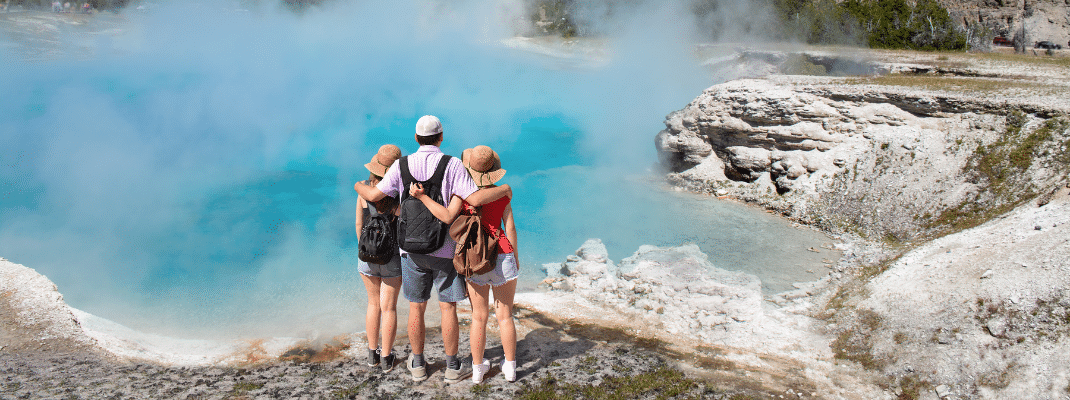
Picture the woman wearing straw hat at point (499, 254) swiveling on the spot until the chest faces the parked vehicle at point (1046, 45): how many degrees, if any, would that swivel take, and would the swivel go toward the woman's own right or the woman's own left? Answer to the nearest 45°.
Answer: approximately 45° to the woman's own right

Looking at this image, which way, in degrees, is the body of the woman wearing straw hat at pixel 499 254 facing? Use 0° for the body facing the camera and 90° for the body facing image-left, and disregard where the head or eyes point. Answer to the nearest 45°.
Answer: approximately 180°

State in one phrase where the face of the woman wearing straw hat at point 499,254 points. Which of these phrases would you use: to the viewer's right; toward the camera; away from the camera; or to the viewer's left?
away from the camera

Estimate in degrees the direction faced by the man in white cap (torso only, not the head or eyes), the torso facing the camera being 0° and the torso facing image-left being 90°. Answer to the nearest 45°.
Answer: approximately 180°

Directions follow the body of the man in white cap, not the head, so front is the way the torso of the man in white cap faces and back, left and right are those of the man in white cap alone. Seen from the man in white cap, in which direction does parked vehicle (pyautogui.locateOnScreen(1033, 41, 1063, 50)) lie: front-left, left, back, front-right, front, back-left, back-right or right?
front-right
